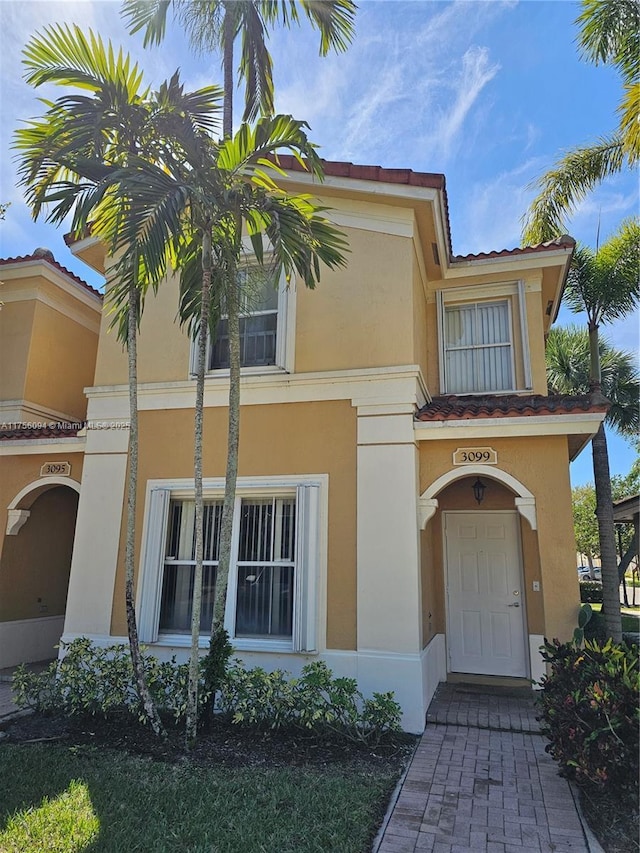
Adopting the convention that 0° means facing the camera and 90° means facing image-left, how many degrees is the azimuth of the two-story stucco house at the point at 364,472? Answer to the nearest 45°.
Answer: approximately 0°

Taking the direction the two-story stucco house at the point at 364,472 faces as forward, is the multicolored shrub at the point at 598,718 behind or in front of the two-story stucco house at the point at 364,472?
in front

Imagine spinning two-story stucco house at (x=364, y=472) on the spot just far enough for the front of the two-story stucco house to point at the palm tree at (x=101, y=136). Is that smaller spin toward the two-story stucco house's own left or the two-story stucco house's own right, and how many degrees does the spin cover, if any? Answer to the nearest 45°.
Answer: approximately 45° to the two-story stucco house's own right

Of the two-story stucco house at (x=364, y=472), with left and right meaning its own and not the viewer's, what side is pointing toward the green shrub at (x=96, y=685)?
right
